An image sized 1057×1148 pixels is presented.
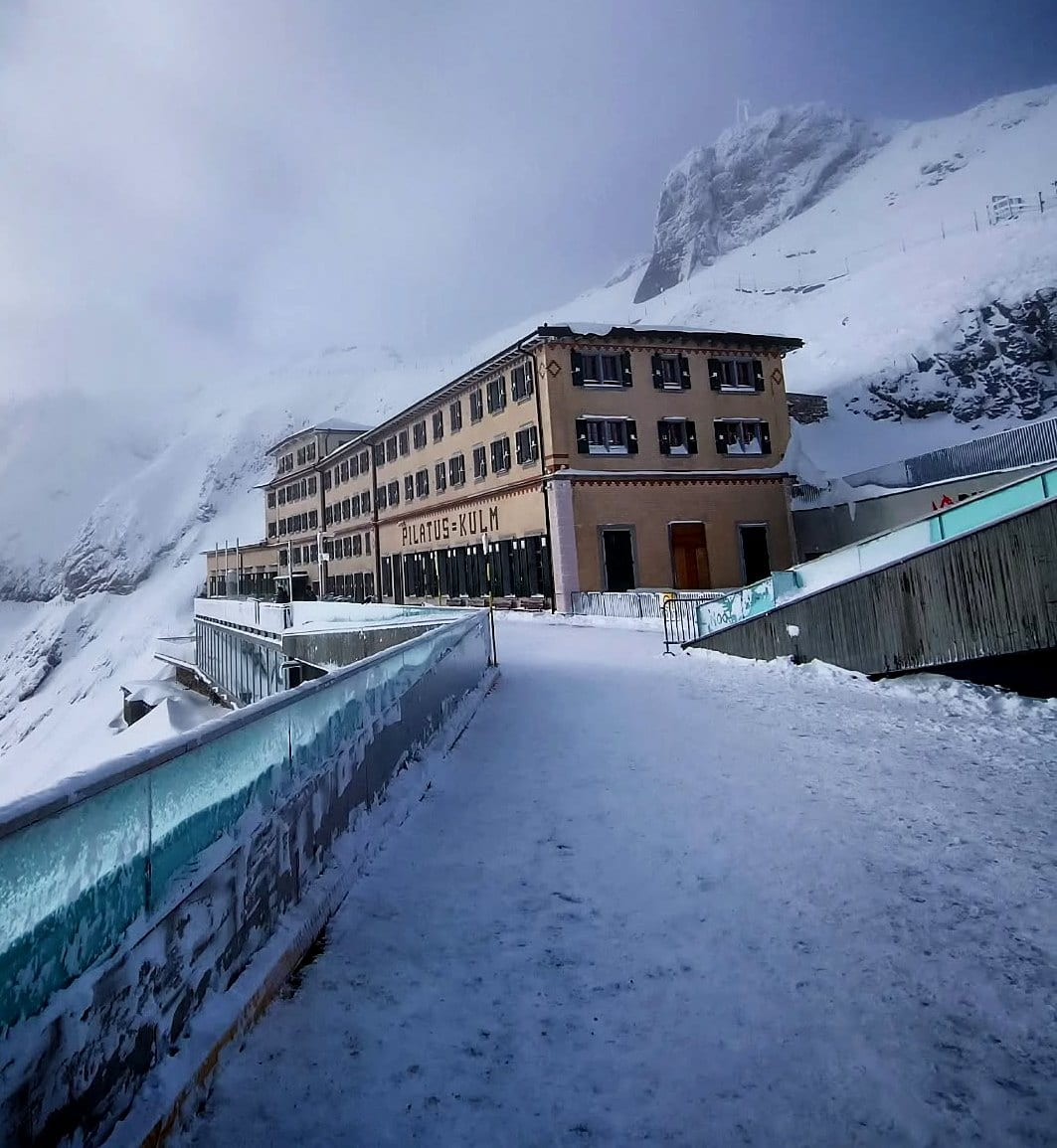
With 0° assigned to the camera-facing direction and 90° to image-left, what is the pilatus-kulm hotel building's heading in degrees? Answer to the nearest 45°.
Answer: approximately 45°
